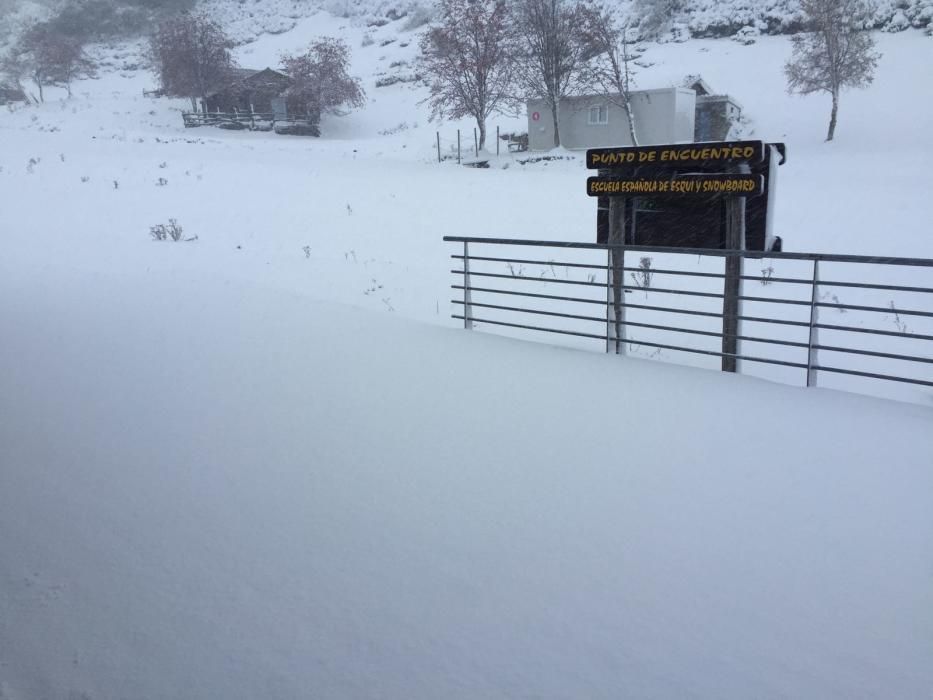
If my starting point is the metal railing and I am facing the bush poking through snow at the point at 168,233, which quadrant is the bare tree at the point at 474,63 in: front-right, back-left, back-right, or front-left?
front-right

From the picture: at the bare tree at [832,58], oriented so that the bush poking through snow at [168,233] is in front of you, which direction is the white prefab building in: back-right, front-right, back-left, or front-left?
front-right

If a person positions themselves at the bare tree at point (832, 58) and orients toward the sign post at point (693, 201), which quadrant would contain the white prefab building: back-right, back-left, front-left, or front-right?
front-right

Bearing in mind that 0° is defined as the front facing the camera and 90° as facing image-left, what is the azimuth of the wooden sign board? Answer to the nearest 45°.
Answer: approximately 0°

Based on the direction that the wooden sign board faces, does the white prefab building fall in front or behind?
behind

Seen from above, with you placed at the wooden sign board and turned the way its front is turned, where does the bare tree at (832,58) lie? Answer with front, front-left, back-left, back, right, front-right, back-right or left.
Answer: back

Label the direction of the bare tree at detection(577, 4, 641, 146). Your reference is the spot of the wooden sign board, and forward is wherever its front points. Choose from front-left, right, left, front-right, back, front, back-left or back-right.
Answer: back

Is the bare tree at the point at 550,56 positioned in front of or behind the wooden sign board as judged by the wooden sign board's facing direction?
behind

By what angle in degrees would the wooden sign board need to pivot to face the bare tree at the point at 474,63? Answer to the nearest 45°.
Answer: approximately 180°

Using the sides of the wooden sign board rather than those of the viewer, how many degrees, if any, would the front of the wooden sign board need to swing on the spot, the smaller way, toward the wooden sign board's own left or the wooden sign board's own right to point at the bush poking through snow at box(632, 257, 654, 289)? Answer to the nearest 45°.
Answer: approximately 180°
